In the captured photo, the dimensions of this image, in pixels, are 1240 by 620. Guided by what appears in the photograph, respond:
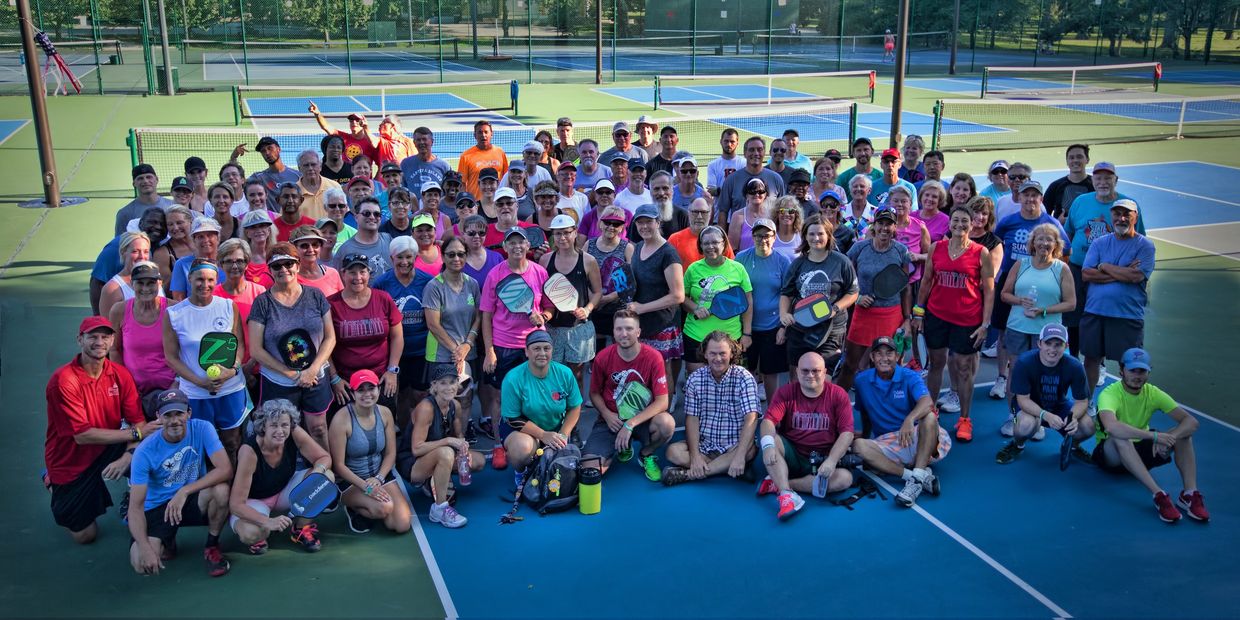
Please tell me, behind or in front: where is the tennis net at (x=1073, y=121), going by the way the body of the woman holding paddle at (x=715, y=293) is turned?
behind

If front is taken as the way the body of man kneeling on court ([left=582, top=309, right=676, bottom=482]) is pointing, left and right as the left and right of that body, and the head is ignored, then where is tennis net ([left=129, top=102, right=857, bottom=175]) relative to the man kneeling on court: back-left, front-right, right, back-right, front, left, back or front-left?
back

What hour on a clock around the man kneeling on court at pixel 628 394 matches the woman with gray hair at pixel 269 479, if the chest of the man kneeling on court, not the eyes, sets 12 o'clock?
The woman with gray hair is roughly at 2 o'clock from the man kneeling on court.

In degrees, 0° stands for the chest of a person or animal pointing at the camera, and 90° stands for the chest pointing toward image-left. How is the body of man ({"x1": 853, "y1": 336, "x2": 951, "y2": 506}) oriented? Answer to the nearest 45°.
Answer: approximately 0°

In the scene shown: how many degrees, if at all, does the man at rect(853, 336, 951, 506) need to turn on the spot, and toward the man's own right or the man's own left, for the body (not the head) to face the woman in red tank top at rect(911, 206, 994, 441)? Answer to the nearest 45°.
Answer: approximately 180°

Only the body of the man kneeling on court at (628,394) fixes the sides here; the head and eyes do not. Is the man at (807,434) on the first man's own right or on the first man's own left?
on the first man's own left
